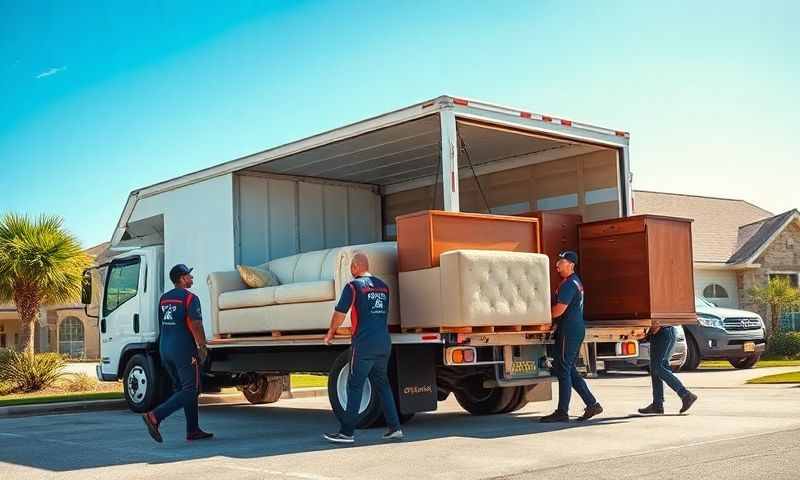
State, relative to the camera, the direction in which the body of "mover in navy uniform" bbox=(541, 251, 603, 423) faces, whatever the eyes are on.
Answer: to the viewer's left

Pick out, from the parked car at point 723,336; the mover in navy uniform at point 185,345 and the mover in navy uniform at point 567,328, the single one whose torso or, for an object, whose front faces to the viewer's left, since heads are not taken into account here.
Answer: the mover in navy uniform at point 567,328

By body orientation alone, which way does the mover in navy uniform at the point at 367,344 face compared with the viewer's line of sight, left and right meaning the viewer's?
facing away from the viewer and to the left of the viewer

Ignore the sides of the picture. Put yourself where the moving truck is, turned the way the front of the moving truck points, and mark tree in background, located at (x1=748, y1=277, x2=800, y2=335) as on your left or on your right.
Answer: on your right

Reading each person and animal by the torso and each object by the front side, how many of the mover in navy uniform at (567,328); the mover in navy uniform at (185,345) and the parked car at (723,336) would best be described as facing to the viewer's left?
1

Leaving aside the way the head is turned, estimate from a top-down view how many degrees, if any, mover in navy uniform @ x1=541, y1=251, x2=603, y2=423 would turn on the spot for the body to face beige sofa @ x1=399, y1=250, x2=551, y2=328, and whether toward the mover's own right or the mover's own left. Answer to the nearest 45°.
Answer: approximately 45° to the mover's own left

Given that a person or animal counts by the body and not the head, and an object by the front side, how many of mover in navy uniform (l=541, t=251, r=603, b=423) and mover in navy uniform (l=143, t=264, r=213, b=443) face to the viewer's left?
1
